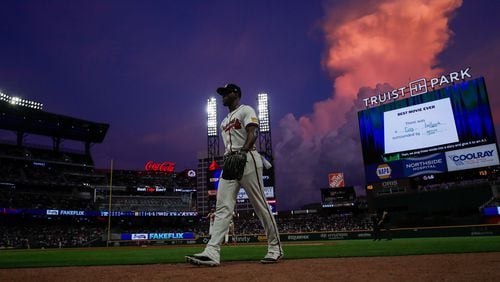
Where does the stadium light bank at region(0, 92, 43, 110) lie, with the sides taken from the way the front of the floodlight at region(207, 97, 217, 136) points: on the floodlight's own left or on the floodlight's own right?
on the floodlight's own right

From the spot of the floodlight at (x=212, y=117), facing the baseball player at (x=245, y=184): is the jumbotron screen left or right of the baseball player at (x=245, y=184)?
left

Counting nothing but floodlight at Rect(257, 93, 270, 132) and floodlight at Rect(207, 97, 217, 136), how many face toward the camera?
2

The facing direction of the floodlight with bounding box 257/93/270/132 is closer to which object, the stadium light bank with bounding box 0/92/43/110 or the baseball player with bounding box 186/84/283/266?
the baseball player

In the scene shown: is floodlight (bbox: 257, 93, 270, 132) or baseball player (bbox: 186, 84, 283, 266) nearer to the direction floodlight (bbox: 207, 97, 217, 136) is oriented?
the baseball player

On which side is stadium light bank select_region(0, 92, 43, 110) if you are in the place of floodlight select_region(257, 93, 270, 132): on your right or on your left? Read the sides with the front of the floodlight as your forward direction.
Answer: on your right

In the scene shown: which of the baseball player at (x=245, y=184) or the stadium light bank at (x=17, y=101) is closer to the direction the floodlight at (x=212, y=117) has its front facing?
the baseball player

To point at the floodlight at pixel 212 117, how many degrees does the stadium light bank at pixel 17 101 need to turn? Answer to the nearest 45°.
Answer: approximately 45° to its left

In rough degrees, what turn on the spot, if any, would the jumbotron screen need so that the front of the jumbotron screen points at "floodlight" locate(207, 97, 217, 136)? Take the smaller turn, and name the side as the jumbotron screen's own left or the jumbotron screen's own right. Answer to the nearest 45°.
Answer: approximately 45° to the jumbotron screen's own right
